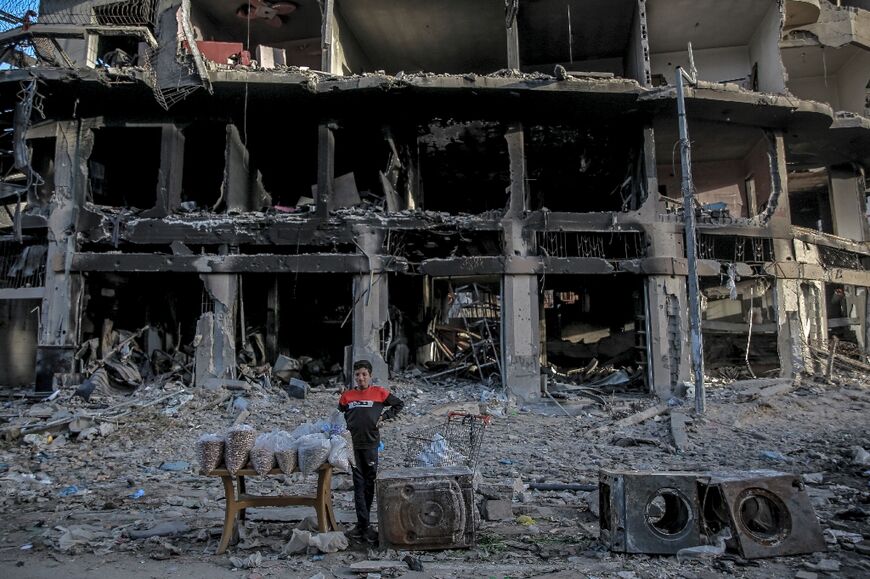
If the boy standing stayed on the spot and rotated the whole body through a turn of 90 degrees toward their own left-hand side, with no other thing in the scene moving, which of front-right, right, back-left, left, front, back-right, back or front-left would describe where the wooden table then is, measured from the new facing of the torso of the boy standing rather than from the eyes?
back

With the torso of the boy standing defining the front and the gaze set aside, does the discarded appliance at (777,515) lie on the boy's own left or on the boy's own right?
on the boy's own left

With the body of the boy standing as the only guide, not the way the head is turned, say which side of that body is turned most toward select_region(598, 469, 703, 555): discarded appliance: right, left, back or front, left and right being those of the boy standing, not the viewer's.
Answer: left

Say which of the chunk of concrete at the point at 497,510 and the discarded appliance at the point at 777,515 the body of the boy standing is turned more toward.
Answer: the discarded appliance

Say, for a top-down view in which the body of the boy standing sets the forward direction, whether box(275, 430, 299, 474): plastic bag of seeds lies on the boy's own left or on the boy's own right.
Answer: on the boy's own right

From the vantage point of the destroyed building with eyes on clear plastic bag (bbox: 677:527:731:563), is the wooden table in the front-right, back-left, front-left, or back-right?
front-right

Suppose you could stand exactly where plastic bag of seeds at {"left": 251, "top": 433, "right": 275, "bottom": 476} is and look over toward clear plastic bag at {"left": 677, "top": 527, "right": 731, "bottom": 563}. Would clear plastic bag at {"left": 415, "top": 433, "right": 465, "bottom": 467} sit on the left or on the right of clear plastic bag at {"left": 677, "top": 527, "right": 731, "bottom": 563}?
left

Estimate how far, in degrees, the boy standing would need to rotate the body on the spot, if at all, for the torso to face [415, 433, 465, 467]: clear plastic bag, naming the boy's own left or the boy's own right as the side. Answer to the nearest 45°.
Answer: approximately 135° to the boy's own left

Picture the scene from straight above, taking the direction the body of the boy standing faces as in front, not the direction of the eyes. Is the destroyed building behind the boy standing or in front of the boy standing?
behind

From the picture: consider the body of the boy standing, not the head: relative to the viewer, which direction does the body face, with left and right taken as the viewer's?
facing the viewer

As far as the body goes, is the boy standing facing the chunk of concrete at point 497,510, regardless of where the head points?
no

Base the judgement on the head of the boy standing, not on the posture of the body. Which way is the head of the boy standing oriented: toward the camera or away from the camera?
toward the camera

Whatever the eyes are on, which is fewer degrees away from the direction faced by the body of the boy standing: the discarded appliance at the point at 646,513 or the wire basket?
the discarded appliance

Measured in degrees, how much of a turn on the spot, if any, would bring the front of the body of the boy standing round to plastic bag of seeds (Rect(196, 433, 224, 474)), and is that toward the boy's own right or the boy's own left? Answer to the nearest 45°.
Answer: approximately 90° to the boy's own right

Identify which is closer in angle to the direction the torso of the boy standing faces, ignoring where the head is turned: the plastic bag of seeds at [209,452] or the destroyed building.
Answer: the plastic bag of seeds
